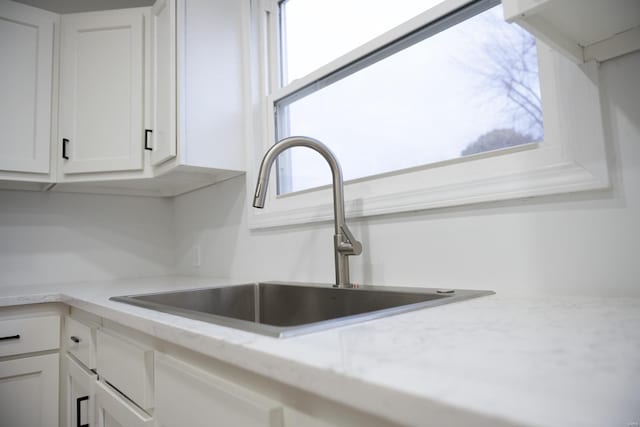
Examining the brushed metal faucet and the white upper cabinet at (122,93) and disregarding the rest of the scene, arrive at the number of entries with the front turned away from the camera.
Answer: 0

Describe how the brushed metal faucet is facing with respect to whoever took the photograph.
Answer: facing the viewer and to the left of the viewer

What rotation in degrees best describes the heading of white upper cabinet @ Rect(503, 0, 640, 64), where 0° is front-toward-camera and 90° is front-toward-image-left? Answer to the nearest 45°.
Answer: approximately 45°

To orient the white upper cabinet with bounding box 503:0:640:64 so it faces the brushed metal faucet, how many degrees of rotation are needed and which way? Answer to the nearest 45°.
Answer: approximately 45° to its right

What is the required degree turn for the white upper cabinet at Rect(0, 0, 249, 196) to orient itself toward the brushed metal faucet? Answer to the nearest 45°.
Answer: approximately 45° to its left

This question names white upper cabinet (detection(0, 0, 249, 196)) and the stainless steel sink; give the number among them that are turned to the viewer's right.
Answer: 0

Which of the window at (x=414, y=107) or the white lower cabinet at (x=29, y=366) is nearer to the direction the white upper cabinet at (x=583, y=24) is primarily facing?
the white lower cabinet

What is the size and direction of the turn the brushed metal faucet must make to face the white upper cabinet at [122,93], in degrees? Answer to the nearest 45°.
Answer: approximately 90° to its right

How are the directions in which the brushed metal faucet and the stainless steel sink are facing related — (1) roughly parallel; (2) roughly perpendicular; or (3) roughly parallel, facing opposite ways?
roughly parallel

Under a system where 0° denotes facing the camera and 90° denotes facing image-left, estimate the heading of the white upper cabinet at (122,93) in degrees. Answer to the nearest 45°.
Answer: approximately 0°

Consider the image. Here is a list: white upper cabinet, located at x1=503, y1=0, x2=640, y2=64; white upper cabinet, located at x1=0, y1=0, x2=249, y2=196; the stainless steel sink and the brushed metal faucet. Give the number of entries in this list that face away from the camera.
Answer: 0

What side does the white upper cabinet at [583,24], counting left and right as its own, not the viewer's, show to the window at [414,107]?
right

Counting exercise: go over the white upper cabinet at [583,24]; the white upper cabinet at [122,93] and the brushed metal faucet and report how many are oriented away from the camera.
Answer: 0
